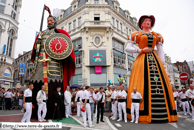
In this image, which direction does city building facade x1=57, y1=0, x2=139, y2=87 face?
toward the camera

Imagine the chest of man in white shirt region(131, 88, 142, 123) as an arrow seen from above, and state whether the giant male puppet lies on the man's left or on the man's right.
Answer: on the man's right

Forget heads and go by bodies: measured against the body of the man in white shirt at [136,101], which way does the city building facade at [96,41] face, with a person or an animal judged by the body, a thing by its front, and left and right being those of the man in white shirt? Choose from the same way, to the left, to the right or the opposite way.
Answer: the same way

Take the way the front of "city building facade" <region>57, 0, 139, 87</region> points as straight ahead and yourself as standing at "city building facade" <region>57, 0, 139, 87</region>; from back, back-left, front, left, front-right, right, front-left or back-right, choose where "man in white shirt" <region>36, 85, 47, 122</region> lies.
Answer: front

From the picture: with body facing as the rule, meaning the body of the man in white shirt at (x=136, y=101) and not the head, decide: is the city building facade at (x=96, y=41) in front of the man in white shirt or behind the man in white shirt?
behind

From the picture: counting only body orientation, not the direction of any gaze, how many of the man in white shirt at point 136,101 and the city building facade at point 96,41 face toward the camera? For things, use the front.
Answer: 2

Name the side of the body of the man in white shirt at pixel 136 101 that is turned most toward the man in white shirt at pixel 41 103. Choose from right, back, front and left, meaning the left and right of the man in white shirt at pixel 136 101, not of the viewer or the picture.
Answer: right

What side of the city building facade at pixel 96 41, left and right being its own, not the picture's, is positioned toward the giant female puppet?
front

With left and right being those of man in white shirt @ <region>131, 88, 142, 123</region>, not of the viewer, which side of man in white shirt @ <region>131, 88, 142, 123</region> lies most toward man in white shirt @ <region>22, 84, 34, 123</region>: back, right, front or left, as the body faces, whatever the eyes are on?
right

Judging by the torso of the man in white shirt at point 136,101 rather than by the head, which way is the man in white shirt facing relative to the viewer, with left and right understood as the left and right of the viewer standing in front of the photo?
facing the viewer
